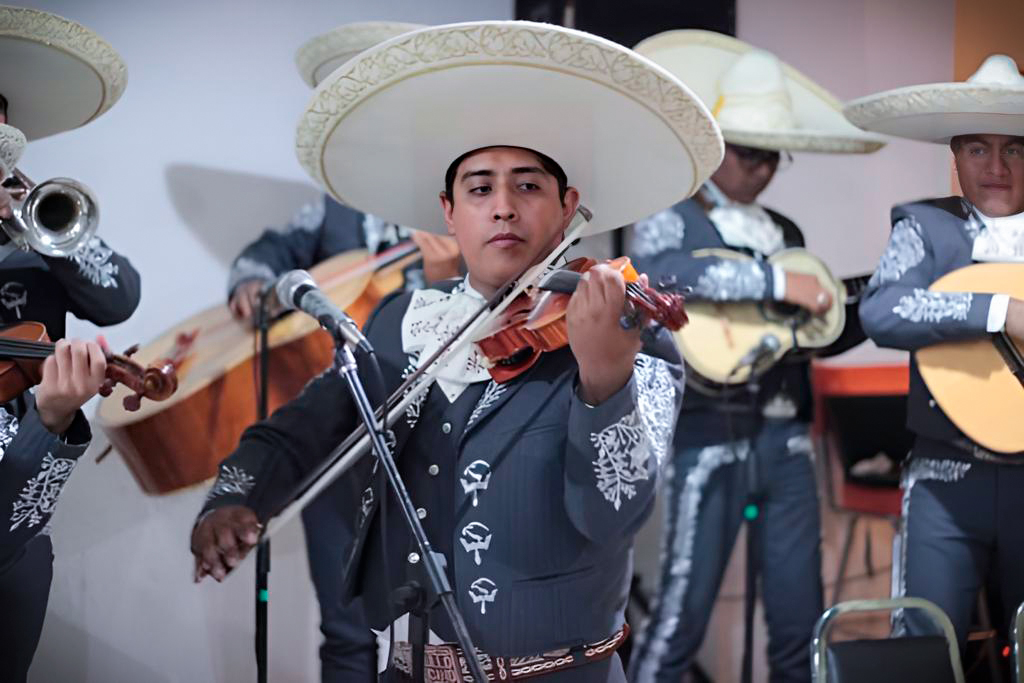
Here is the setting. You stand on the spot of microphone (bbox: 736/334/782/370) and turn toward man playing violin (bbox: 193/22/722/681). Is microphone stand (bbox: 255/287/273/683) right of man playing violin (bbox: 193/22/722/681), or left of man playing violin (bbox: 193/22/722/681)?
right

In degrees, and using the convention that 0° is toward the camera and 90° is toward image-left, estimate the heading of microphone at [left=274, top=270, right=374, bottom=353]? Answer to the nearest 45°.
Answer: approximately 135°

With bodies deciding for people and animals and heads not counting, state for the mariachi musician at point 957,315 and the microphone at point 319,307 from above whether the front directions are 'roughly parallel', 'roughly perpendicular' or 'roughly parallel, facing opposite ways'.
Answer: roughly perpendicular

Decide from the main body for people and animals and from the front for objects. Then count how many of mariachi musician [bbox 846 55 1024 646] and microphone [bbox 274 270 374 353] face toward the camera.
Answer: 1
